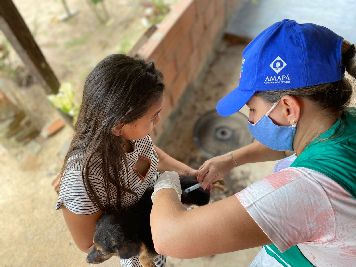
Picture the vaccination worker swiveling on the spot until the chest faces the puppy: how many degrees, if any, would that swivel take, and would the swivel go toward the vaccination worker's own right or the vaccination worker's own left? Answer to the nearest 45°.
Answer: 0° — they already face it

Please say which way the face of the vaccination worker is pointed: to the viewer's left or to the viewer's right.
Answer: to the viewer's left

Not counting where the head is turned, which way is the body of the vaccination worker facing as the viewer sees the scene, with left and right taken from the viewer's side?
facing to the left of the viewer

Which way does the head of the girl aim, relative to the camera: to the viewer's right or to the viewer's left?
to the viewer's right

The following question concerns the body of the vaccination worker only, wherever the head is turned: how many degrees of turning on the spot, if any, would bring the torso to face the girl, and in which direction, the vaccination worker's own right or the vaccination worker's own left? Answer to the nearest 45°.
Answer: approximately 45° to the vaccination worker's own right
